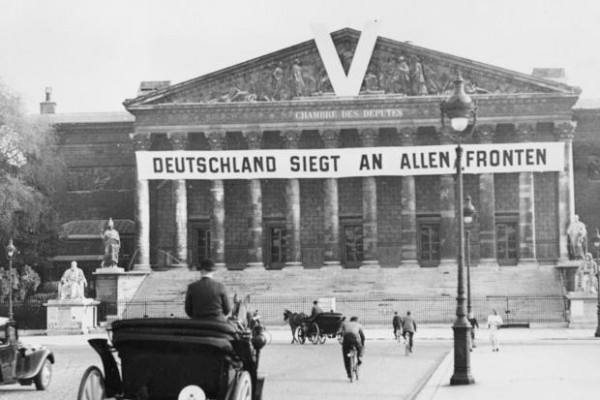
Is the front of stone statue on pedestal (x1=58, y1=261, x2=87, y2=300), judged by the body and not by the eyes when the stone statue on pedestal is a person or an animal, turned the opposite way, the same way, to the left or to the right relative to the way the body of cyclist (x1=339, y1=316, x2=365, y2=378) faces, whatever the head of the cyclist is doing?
the opposite way

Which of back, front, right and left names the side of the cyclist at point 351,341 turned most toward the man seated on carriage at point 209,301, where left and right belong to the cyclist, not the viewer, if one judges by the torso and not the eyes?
back

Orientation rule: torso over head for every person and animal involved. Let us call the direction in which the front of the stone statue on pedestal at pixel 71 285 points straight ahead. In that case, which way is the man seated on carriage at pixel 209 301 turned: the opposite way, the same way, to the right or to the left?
the opposite way

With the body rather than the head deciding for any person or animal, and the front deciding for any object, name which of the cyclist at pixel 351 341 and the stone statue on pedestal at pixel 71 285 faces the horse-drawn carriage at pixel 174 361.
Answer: the stone statue on pedestal

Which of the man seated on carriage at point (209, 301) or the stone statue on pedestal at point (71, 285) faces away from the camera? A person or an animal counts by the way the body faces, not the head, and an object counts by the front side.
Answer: the man seated on carriage

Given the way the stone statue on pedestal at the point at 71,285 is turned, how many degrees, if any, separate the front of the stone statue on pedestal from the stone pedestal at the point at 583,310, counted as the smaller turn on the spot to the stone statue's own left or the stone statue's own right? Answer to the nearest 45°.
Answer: approximately 90° to the stone statue's own left

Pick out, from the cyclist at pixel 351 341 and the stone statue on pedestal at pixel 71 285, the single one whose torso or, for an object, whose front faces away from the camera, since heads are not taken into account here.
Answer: the cyclist

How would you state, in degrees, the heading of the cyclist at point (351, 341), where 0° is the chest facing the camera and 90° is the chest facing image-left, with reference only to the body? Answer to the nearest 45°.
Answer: approximately 180°

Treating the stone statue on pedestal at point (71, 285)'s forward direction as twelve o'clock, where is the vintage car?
The vintage car is roughly at 12 o'clock from the stone statue on pedestal.
